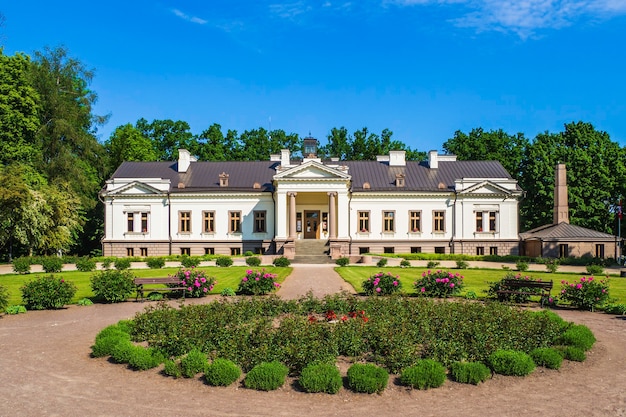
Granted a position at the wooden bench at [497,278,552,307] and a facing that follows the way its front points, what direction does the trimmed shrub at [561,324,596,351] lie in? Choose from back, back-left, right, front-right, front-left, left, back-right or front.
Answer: front-left

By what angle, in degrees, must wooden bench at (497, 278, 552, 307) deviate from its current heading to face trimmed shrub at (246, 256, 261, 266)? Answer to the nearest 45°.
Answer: approximately 90° to its right

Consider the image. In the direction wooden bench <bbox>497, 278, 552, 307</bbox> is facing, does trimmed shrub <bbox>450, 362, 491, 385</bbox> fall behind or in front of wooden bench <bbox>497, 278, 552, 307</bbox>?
in front

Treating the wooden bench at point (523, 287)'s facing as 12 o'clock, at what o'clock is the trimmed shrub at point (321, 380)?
The trimmed shrub is roughly at 11 o'clock from the wooden bench.

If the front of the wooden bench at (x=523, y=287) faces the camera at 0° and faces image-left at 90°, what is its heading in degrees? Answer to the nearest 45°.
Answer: approximately 45°

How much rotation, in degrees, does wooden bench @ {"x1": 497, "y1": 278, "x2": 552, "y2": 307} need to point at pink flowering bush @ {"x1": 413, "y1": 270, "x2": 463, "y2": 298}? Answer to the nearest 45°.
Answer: approximately 45° to its right

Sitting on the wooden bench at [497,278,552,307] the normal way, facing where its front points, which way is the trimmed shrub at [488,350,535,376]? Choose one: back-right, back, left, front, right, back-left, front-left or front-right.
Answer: front-left

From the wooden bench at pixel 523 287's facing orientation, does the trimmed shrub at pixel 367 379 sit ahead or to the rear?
ahead

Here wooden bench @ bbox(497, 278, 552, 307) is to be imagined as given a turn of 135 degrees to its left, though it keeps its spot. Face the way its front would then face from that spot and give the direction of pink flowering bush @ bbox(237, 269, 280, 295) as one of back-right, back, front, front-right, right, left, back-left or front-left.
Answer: back

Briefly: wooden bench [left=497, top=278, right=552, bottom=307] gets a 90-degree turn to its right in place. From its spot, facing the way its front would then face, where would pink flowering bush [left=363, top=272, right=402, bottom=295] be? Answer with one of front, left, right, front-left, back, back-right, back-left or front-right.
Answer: front-left

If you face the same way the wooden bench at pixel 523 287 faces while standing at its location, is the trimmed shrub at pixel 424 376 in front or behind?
in front
